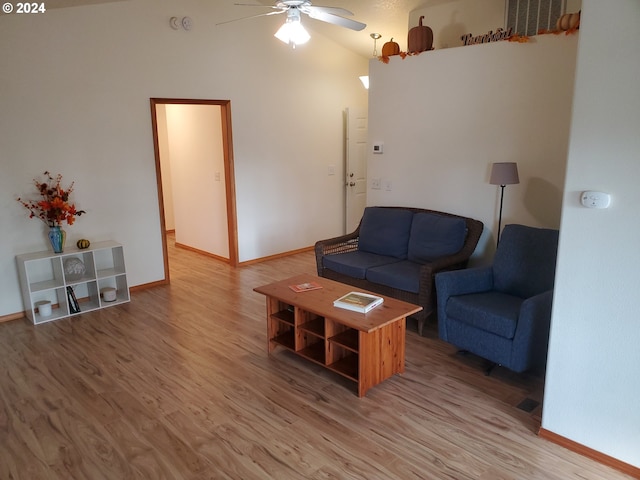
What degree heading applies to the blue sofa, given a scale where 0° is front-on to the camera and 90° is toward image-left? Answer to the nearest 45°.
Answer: approximately 45°

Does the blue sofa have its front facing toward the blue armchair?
no

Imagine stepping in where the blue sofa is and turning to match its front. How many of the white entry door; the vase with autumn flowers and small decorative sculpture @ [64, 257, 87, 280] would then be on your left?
0

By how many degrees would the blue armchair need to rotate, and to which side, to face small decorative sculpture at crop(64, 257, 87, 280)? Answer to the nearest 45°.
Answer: approximately 45° to its right

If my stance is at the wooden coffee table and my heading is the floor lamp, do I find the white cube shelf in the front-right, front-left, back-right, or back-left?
back-left

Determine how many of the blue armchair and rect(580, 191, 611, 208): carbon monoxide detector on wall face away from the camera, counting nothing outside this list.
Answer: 0

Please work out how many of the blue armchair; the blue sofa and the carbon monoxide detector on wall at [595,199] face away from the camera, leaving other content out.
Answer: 0

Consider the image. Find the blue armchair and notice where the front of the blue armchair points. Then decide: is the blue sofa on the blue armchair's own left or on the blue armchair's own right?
on the blue armchair's own right

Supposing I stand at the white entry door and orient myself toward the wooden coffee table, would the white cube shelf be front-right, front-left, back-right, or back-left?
front-right

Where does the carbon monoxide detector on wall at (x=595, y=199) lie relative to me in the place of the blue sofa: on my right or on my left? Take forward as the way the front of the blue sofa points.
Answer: on my left

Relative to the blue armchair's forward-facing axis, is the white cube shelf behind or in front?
in front

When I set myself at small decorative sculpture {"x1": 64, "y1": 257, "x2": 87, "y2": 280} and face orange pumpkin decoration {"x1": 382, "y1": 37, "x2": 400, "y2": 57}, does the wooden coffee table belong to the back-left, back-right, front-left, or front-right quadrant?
front-right

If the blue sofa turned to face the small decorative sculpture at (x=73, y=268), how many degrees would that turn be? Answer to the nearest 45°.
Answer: approximately 45° to its right
